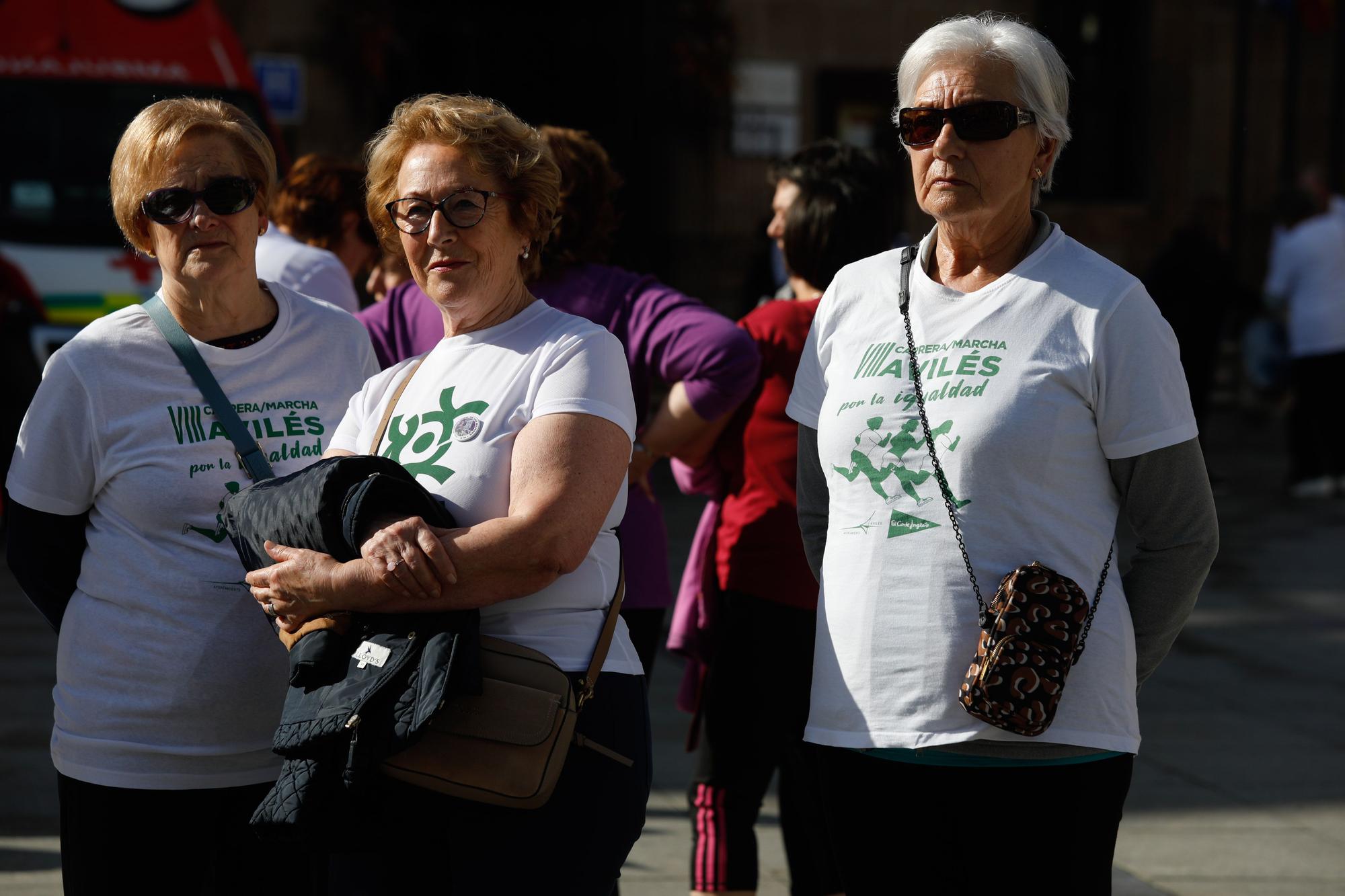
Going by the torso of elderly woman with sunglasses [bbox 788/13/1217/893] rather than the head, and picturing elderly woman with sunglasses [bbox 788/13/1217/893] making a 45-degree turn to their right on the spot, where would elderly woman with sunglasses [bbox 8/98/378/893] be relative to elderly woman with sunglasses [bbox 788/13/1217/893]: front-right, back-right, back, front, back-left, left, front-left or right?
front

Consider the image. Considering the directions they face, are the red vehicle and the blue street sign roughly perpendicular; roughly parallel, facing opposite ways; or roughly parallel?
roughly parallel

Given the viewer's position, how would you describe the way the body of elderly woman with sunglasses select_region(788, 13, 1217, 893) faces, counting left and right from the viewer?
facing the viewer and to the left of the viewer

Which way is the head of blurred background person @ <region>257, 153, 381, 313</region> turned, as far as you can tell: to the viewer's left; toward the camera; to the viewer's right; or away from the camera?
away from the camera

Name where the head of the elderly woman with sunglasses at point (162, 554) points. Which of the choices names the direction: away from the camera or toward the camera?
toward the camera

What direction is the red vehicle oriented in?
toward the camera

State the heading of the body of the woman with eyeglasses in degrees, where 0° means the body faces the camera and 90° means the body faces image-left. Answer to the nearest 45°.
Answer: approximately 45°

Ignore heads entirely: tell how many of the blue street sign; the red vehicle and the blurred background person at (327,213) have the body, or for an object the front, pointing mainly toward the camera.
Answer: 2

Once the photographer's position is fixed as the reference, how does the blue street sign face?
facing the viewer

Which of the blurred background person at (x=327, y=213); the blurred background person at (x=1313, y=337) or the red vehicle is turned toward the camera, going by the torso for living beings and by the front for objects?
the red vehicle

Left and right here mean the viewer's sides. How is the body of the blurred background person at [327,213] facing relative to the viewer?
facing away from the viewer and to the right of the viewer
